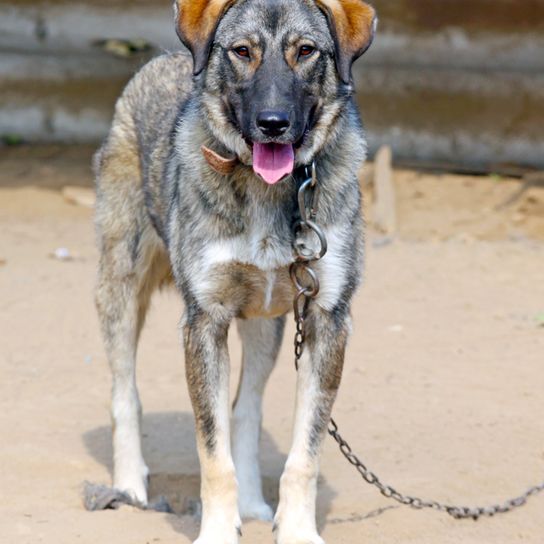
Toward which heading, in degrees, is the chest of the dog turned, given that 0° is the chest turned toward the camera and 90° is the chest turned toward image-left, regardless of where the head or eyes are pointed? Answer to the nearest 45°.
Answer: approximately 0°
